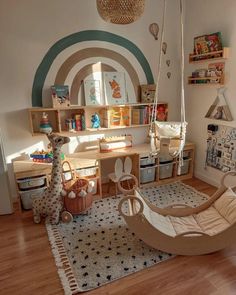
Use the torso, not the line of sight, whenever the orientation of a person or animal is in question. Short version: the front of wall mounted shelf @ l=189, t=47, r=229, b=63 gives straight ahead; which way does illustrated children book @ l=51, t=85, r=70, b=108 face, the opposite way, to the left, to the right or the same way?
to the left

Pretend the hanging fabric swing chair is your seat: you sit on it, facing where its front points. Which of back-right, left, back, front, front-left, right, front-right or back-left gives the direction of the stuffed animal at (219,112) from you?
back-left

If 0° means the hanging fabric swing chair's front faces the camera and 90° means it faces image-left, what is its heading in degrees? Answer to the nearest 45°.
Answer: approximately 0°

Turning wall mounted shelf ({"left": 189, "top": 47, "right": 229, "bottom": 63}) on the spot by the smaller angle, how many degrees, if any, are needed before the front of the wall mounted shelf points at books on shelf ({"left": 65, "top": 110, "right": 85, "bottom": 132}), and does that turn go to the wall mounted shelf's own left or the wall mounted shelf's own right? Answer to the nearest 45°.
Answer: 0° — it already faces it

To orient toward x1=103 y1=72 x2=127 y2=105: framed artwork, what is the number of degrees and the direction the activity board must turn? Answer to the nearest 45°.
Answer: approximately 45° to its right

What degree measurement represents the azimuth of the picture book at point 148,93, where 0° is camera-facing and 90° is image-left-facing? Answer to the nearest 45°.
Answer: approximately 0°
